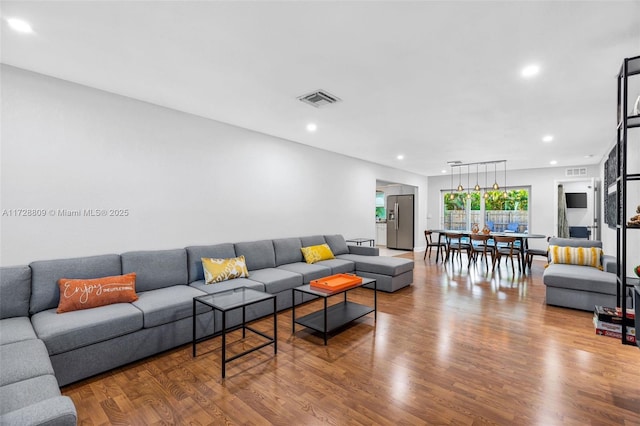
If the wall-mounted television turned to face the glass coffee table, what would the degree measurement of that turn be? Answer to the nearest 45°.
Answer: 0° — it already faces it

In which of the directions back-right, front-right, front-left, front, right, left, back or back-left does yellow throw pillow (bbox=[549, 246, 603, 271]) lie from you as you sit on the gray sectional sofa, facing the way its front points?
front-left

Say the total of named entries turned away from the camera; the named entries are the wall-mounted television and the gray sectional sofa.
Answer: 0

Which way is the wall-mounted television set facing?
toward the camera

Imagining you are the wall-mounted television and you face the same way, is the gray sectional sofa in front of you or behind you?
in front

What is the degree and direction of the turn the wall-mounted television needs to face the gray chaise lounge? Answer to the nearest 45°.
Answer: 0° — it already faces it

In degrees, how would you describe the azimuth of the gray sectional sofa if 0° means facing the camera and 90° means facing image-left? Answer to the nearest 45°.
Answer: approximately 315°

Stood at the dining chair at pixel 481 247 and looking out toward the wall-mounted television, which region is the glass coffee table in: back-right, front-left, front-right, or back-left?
back-right

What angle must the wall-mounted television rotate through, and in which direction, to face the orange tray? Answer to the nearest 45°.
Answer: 0° — it already faces it

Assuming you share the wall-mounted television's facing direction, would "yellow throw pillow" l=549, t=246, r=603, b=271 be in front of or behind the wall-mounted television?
in front
